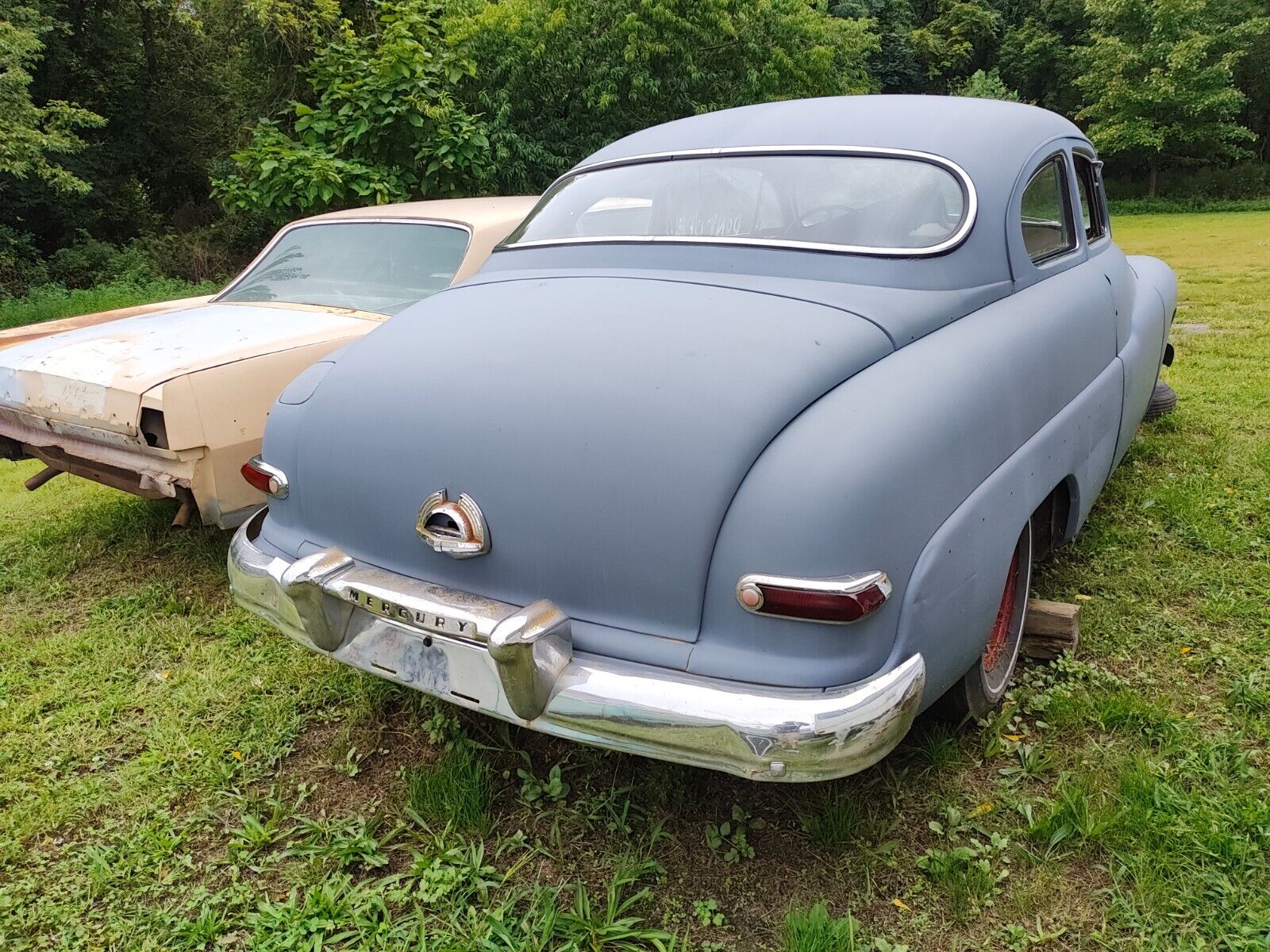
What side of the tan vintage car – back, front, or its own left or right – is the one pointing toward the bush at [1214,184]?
front

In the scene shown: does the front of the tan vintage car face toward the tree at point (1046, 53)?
yes

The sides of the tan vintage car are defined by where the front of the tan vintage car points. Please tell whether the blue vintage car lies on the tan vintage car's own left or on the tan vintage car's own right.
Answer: on the tan vintage car's own right

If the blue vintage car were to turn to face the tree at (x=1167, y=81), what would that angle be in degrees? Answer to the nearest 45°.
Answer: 0° — it already faces it

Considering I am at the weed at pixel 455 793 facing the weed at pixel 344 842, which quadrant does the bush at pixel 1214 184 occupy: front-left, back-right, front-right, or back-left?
back-right

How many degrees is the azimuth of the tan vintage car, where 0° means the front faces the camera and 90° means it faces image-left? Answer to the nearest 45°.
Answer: approximately 225°

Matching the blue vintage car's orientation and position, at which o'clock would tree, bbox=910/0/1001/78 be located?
The tree is roughly at 11 o'clock from the blue vintage car.

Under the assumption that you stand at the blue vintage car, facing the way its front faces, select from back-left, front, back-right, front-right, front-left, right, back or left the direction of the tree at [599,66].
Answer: front-left

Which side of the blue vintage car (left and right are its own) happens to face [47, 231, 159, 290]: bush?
left

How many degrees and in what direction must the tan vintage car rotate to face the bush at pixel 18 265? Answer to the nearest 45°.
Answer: approximately 45° to its left

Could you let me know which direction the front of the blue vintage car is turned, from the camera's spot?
facing away from the viewer and to the right of the viewer

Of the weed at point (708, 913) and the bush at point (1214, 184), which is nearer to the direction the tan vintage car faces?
the bush

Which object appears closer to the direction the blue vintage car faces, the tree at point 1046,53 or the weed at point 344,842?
the tree

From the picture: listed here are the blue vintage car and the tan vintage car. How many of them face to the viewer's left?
0

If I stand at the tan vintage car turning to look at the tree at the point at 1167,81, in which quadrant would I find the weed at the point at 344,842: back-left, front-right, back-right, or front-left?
back-right
